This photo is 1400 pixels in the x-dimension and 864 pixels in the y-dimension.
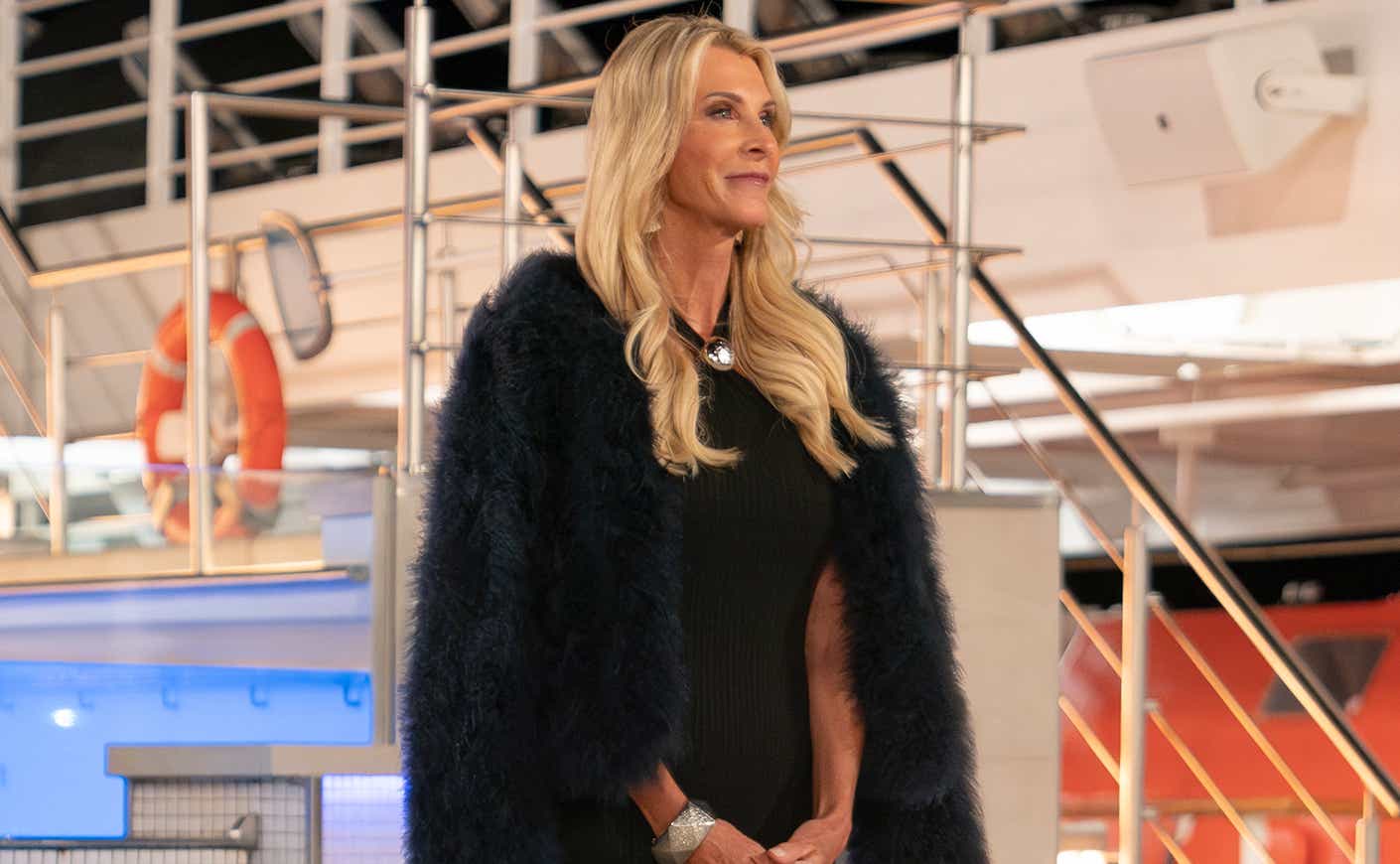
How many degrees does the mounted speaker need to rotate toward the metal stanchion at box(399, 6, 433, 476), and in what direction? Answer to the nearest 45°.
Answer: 0° — it already faces it

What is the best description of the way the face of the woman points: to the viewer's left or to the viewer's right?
to the viewer's right

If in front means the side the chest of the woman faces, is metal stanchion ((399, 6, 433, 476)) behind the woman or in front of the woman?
behind

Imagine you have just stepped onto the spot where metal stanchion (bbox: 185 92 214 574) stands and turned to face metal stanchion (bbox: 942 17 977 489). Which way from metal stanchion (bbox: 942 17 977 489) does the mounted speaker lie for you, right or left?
left

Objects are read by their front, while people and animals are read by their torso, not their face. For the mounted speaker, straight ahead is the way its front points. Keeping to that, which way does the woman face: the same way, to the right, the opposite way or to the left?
to the left

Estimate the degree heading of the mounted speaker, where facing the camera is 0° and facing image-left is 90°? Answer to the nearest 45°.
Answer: approximately 45°

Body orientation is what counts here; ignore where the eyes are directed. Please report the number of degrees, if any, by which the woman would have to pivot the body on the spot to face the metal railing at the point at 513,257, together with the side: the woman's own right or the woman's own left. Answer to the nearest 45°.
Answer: approximately 135° to the woman's own left

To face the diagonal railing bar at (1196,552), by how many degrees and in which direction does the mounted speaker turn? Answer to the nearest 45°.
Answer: approximately 45° to its left

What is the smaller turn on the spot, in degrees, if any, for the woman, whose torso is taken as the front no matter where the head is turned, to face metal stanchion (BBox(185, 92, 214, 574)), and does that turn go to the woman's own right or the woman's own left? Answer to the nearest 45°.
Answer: approximately 180°

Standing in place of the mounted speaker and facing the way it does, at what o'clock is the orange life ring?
The orange life ring is roughly at 1 o'clock from the mounted speaker.

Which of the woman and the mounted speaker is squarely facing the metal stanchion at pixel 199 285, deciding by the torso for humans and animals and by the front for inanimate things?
the mounted speaker

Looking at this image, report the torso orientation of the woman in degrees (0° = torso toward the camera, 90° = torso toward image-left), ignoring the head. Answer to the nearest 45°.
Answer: approximately 315°
